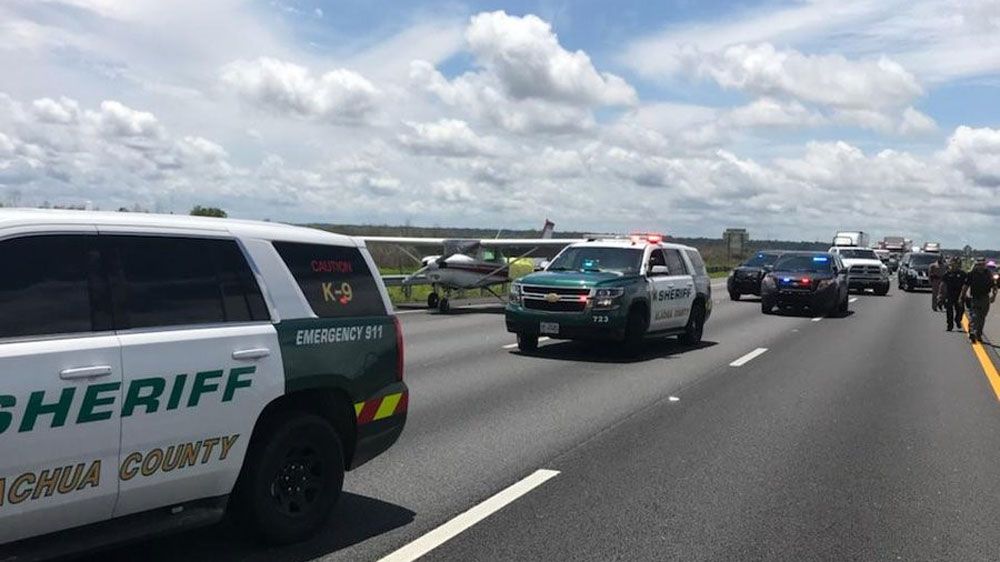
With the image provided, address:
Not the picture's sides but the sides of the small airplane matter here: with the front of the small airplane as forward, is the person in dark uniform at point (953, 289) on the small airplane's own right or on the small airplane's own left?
on the small airplane's own left

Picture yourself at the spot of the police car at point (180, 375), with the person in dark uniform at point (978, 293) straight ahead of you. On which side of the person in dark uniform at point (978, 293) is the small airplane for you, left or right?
left

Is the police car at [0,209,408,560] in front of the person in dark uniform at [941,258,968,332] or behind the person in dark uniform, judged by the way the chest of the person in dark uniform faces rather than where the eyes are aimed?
in front

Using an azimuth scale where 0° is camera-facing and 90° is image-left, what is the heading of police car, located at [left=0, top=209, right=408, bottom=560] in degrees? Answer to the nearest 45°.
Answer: approximately 45°

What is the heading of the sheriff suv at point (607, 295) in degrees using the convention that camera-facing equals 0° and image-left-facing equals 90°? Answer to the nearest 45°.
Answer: approximately 45°

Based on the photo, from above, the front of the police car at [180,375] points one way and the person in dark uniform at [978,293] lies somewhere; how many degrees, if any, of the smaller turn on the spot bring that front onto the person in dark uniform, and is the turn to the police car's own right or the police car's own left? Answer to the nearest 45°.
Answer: approximately 180°

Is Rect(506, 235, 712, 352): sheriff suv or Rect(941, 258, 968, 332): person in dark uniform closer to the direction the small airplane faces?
the sheriff suv

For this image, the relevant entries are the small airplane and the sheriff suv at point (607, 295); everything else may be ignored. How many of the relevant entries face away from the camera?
0
